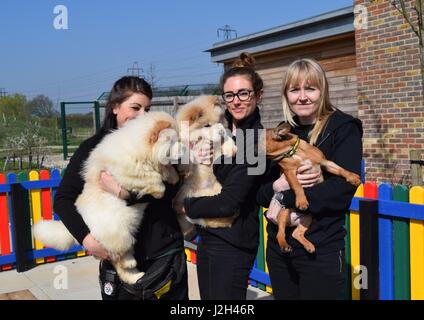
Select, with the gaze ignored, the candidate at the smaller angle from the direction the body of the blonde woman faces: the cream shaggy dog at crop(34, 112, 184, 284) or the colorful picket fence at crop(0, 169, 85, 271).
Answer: the cream shaggy dog

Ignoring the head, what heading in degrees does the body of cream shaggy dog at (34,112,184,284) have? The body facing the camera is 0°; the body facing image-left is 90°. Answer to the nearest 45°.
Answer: approximately 270°

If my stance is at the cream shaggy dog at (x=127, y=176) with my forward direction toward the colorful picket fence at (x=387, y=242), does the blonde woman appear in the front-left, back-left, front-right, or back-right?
front-right

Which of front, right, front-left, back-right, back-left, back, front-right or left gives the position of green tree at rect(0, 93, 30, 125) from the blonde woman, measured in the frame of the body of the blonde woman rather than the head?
right

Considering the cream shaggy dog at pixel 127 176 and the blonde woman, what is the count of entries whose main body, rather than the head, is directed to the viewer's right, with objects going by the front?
1

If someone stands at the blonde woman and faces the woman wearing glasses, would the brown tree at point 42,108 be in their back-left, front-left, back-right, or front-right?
front-right

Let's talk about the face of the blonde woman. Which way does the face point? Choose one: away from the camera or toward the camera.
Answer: toward the camera

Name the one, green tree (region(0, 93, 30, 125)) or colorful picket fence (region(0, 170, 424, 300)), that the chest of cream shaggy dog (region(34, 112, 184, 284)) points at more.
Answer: the colorful picket fence

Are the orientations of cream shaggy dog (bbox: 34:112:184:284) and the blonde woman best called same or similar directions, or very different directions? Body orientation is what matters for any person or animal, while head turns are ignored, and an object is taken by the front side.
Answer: very different directions

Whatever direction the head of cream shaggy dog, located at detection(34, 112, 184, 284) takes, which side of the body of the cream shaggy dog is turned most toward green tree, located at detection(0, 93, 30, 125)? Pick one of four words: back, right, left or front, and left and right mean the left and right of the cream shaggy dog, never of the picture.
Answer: left

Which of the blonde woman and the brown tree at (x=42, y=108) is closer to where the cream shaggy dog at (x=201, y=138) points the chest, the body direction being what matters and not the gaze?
the blonde woman

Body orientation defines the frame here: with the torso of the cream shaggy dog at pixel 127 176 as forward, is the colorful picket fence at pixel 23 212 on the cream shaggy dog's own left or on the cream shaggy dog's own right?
on the cream shaggy dog's own left

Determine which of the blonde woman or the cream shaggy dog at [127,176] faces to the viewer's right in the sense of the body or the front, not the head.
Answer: the cream shaggy dog
